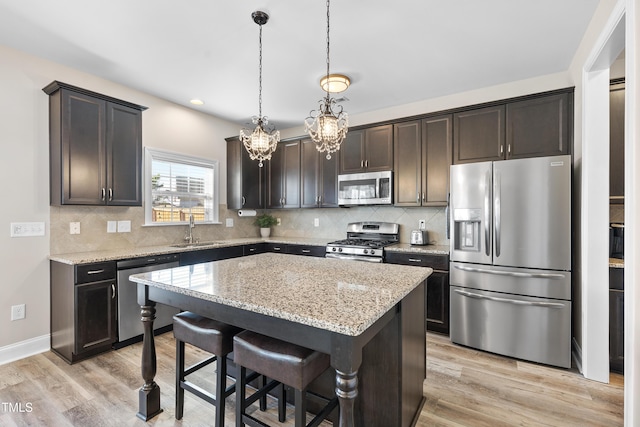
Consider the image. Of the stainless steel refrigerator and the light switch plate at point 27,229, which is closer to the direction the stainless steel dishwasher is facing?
the stainless steel refrigerator

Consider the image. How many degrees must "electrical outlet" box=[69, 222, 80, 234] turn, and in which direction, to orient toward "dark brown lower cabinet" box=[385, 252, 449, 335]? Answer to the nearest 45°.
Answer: approximately 45° to its left

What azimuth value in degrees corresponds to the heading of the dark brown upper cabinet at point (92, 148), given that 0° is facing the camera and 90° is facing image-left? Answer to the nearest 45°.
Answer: approximately 315°

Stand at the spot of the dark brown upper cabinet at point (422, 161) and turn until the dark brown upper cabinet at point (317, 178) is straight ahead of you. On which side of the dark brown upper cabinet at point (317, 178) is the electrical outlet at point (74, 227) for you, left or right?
left

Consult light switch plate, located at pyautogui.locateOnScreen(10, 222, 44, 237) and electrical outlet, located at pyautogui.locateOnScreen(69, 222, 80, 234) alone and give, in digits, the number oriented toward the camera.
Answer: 2

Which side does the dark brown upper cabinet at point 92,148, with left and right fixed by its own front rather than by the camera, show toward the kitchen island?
front

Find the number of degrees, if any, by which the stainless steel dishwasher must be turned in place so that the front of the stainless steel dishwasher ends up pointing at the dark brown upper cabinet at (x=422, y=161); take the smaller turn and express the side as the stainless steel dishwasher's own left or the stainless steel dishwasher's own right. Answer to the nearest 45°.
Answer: approximately 45° to the stainless steel dishwasher's own left

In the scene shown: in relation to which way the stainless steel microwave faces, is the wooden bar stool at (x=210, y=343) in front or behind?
in front

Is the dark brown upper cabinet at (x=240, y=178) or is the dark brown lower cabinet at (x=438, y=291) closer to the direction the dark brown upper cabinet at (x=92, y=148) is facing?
the dark brown lower cabinet

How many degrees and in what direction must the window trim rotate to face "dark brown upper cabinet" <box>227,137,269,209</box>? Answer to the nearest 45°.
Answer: approximately 45° to its left

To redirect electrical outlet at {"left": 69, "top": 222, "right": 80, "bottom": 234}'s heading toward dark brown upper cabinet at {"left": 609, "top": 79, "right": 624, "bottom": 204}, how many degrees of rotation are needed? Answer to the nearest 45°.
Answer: approximately 45° to its left
